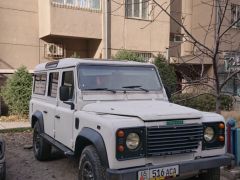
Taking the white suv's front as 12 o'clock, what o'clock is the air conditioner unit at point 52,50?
The air conditioner unit is roughly at 7 o'clock from the white suv.

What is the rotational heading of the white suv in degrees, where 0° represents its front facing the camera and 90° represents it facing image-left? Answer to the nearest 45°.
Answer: approximately 315°

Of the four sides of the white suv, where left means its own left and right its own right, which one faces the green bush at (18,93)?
back

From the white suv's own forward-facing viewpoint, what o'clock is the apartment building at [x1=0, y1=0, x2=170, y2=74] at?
The apartment building is roughly at 7 o'clock from the white suv.
